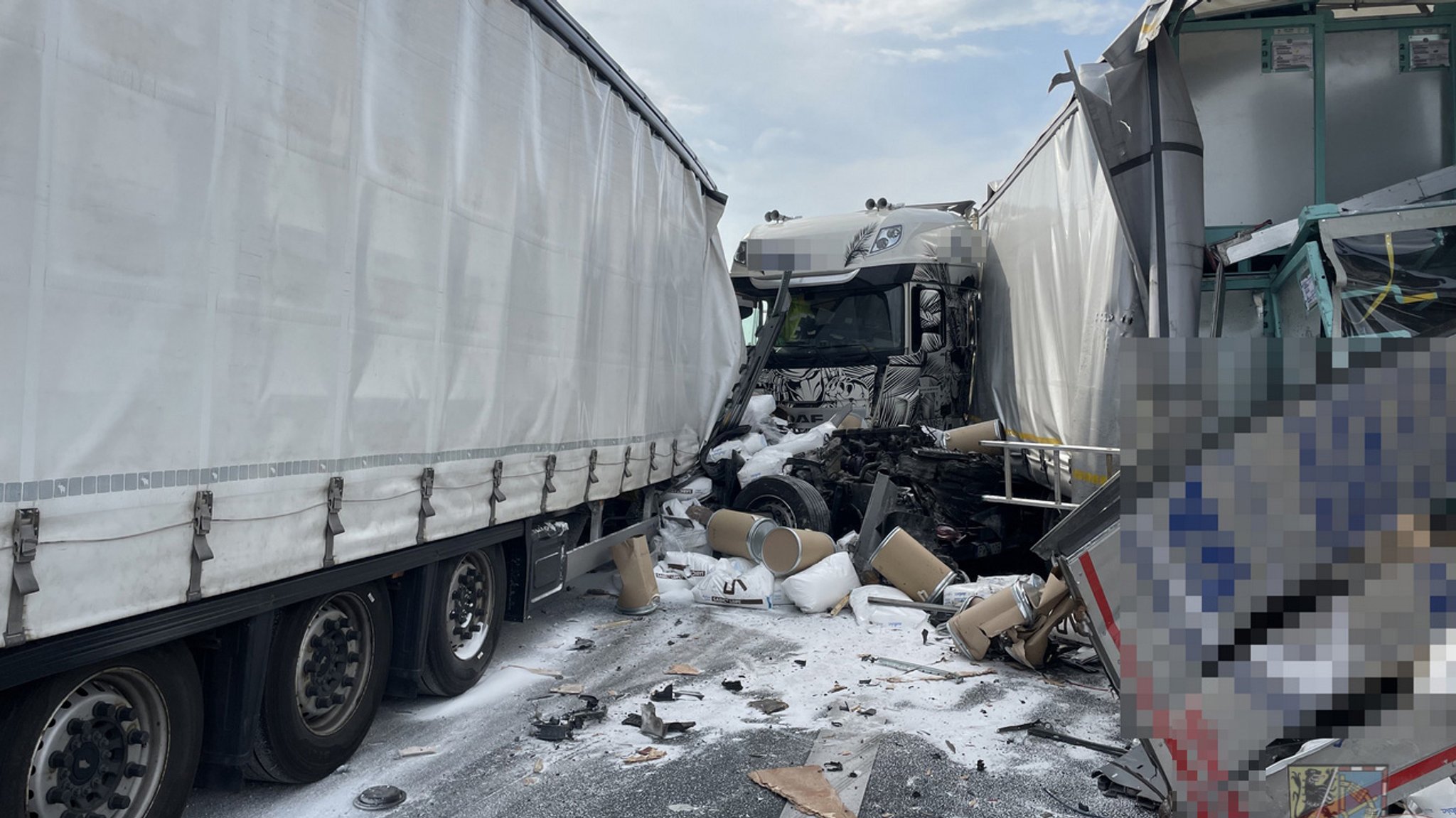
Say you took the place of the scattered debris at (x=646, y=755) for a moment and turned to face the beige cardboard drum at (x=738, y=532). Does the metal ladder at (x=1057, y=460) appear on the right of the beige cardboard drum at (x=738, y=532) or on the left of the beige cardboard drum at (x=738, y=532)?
right

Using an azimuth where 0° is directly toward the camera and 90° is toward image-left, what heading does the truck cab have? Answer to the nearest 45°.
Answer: approximately 45°

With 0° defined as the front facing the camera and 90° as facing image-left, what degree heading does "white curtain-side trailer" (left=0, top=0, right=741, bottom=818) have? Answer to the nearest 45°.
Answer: approximately 225°
